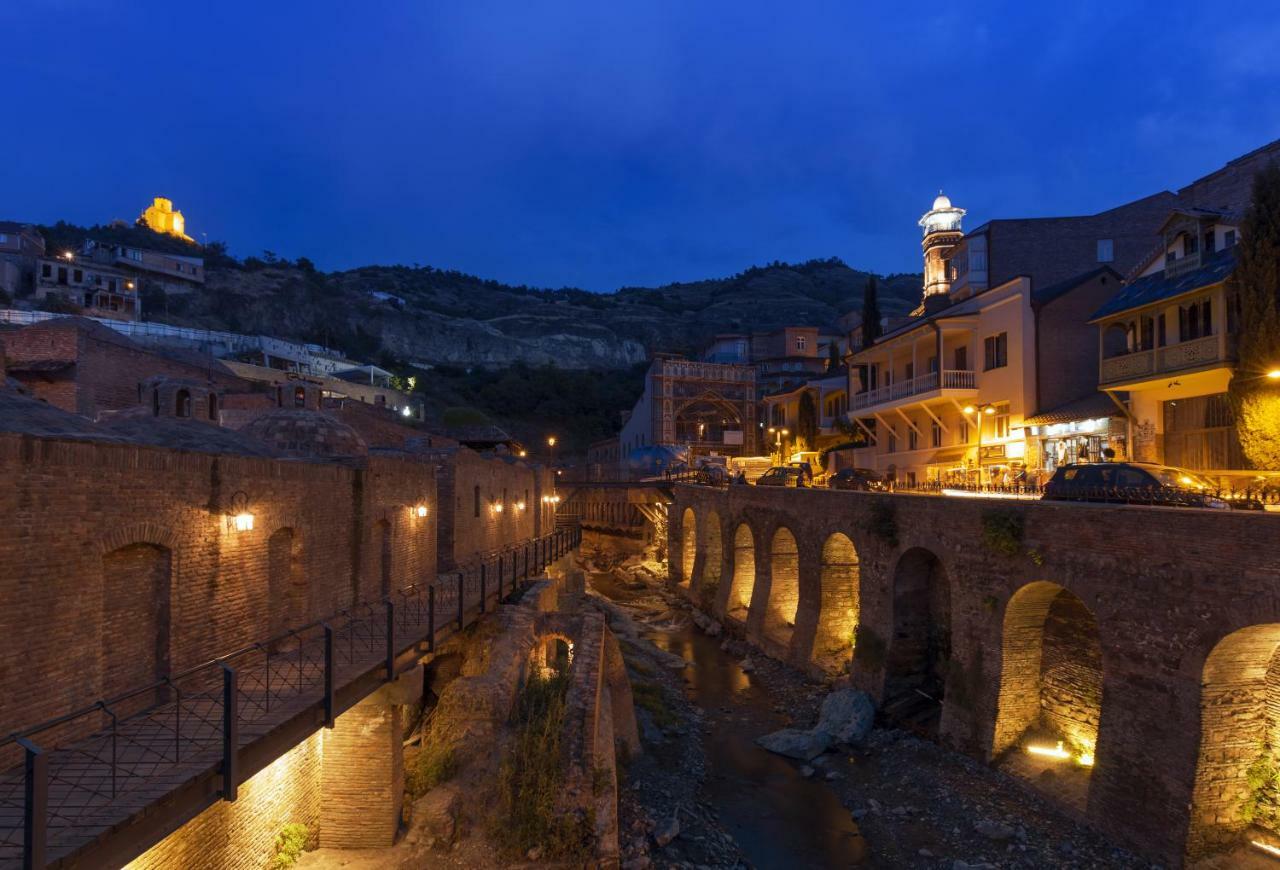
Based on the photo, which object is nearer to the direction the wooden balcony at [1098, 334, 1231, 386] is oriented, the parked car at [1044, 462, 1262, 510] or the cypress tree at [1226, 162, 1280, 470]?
the parked car

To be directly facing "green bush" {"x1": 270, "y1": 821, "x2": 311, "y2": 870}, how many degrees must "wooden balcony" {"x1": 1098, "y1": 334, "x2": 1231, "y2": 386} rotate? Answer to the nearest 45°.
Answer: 0° — it already faces it

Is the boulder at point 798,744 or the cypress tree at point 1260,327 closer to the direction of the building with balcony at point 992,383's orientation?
the boulder

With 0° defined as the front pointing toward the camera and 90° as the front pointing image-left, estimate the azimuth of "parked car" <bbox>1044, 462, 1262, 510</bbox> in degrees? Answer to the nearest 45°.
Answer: approximately 315°

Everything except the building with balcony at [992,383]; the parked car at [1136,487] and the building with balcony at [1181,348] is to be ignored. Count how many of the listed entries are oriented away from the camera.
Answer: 0

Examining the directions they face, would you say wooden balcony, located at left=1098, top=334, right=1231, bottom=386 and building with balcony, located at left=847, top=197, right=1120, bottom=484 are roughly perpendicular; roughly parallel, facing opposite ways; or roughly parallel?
roughly parallel

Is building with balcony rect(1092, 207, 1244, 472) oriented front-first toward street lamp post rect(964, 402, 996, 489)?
no

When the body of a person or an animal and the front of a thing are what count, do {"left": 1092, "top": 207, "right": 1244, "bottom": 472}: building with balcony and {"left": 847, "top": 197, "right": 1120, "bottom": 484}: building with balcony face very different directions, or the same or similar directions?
same or similar directions

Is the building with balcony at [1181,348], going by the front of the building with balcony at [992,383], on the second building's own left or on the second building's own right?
on the second building's own left

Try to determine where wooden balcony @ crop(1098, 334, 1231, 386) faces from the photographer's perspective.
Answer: facing the viewer and to the left of the viewer

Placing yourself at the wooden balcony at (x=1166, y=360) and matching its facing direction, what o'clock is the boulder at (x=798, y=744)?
The boulder is roughly at 12 o'clock from the wooden balcony.

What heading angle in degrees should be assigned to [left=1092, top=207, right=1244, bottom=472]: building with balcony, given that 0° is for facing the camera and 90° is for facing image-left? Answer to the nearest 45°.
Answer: approximately 45°

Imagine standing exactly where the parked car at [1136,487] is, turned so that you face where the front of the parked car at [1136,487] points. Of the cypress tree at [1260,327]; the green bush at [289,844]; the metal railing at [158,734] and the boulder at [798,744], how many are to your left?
1

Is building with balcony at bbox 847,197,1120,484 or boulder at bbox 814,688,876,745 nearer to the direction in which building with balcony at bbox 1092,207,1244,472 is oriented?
the boulder
